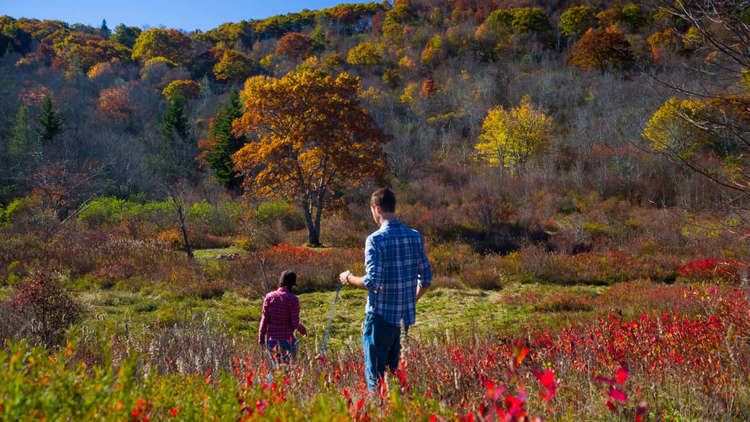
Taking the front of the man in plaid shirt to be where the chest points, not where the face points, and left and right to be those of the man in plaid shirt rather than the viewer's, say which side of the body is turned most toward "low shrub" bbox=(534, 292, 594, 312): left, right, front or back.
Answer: right

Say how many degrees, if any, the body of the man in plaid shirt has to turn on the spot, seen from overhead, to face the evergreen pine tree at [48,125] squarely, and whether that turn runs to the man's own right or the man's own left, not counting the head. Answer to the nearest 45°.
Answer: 0° — they already face it

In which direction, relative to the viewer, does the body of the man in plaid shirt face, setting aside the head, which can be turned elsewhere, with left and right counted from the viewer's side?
facing away from the viewer and to the left of the viewer
